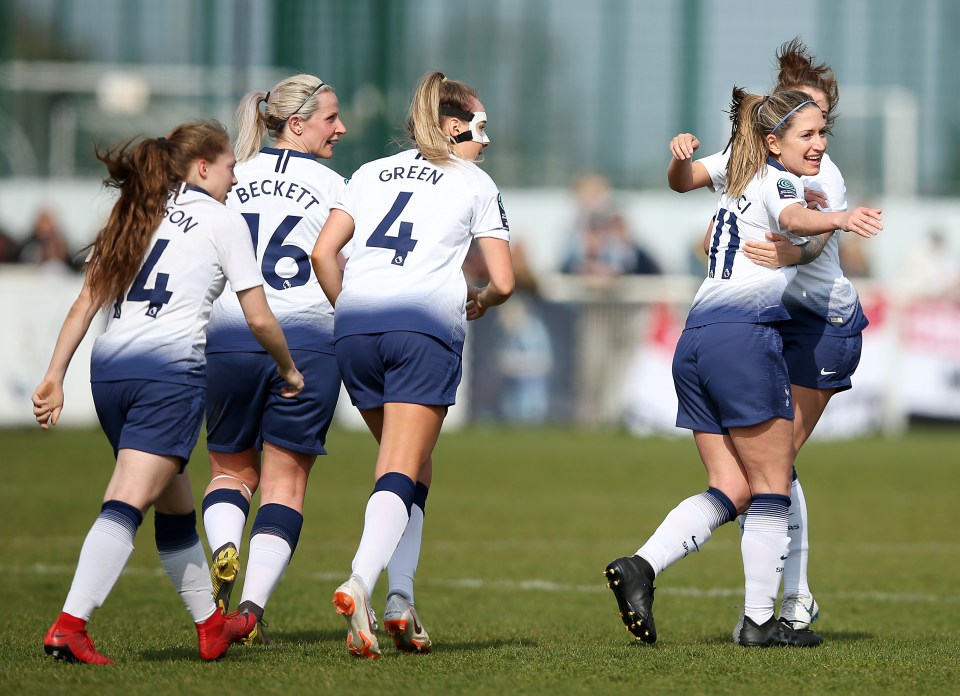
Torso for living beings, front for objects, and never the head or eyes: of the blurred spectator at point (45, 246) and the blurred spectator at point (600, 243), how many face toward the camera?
2

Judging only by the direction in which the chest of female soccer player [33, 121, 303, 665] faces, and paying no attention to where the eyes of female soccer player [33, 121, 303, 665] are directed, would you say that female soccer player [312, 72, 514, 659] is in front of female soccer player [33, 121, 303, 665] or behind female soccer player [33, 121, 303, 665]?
in front

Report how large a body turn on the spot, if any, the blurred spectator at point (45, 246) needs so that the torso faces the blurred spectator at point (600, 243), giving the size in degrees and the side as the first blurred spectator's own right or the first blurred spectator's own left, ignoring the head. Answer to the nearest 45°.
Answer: approximately 90° to the first blurred spectator's own left

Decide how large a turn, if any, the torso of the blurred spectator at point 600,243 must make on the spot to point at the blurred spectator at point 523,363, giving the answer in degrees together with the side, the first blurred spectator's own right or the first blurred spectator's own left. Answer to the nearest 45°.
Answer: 0° — they already face them

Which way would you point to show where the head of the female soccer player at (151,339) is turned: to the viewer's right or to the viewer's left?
to the viewer's right

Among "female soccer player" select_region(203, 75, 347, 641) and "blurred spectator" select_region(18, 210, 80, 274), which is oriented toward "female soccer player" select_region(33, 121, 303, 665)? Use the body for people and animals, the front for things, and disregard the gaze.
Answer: the blurred spectator

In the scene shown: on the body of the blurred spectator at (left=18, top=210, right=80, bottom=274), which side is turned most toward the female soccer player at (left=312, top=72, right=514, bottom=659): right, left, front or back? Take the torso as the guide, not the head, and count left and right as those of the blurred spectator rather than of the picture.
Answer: front

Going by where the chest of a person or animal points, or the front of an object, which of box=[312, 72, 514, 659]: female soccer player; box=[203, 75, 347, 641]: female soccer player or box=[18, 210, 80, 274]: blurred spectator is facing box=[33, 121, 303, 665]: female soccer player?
the blurred spectator

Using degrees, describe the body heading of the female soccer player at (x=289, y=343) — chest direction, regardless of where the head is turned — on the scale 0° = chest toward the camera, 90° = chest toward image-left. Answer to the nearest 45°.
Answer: approximately 225°

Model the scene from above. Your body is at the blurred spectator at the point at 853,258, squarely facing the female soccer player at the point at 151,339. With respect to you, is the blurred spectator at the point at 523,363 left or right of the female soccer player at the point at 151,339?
right

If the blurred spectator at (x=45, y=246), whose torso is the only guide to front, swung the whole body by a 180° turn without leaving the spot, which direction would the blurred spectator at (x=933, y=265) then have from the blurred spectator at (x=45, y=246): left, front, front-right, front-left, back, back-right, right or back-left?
right

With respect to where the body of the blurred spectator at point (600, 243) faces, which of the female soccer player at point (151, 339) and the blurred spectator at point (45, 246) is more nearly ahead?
the female soccer player

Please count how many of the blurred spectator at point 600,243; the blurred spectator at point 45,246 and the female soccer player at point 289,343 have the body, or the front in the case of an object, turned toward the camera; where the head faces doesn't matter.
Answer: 2

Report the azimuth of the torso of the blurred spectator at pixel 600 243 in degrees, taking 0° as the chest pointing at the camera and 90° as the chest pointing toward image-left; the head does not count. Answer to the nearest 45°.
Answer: approximately 0°
